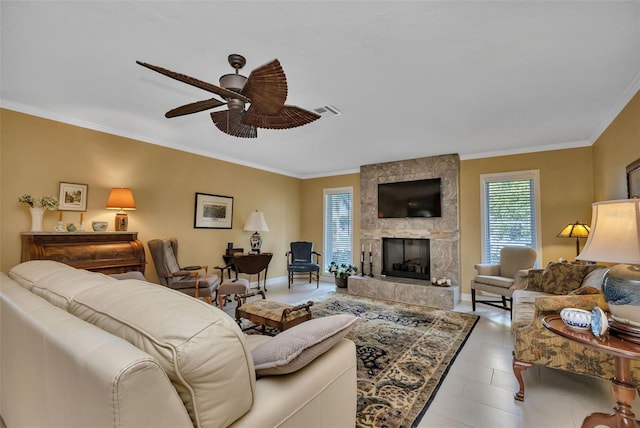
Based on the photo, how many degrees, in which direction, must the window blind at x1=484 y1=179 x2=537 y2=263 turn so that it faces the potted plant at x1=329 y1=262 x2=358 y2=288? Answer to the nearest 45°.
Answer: approximately 90° to its right

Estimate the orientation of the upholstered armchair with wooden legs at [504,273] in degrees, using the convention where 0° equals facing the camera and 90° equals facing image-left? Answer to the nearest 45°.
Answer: approximately 45°

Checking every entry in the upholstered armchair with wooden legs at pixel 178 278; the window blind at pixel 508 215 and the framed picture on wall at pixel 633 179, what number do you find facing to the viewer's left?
1

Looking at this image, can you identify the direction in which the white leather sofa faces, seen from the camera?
facing away from the viewer and to the right of the viewer

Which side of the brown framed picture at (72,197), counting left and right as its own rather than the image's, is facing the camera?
front

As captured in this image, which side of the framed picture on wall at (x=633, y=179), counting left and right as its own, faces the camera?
left

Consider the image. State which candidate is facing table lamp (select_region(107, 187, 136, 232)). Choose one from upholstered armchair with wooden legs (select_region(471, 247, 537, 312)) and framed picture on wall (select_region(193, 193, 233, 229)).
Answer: the upholstered armchair with wooden legs

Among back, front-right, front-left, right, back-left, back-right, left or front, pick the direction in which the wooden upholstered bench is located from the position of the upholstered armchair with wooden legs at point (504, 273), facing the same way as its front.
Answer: front

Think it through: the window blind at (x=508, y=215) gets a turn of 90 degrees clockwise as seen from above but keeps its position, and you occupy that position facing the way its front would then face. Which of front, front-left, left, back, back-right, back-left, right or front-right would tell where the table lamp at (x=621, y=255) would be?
left

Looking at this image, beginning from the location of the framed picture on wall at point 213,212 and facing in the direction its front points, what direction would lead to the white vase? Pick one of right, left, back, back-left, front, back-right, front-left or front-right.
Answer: right

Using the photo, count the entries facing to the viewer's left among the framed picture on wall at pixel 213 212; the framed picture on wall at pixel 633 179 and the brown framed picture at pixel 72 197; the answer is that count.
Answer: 1

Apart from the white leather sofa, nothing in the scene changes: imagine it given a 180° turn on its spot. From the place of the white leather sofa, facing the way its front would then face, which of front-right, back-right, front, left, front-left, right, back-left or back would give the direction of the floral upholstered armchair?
back-left

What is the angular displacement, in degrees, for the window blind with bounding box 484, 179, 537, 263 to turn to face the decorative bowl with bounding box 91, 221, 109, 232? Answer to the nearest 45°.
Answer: approximately 45° to its right

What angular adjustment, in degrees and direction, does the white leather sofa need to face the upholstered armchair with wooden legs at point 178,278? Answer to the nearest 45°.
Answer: approximately 45° to its left

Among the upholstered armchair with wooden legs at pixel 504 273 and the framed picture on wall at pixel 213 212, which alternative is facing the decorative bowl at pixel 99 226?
the upholstered armchair with wooden legs

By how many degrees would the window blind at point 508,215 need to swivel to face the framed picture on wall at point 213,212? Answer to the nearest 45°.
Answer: approximately 45° to its right

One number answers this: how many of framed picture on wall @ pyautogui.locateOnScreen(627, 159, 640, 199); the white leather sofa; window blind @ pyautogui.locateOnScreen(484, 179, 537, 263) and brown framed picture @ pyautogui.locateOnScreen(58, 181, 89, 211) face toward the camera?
2

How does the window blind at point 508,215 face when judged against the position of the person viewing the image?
facing the viewer

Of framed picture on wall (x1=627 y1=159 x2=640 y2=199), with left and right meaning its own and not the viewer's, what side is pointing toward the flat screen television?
front
